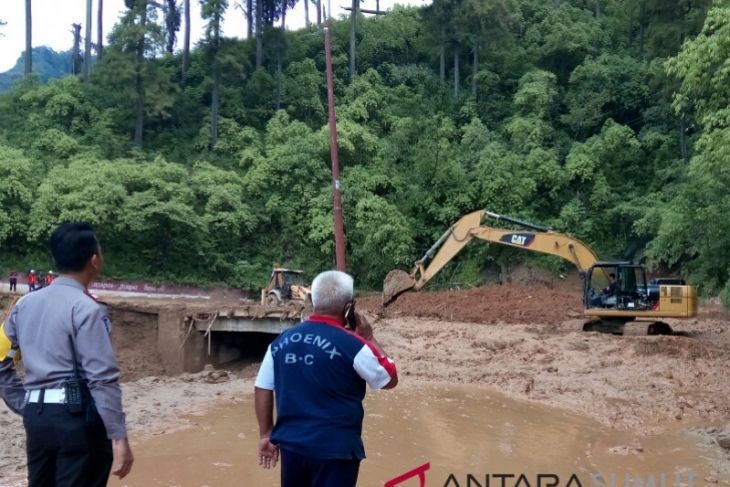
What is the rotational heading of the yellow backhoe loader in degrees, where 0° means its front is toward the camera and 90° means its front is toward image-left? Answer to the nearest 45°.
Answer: approximately 315°

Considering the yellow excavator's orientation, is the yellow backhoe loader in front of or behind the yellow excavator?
in front

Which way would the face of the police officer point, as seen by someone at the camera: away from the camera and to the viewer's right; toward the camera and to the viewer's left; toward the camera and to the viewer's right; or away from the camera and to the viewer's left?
away from the camera and to the viewer's right

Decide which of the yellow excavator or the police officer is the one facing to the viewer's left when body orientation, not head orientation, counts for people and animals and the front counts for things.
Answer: the yellow excavator

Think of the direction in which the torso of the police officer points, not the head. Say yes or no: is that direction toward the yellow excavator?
yes

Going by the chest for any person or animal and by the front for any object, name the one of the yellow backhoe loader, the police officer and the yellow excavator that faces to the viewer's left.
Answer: the yellow excavator

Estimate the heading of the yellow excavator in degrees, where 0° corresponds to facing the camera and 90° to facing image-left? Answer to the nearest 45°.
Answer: approximately 90°

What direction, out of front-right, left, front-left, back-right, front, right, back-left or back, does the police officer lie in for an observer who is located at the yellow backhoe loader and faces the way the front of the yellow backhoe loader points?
front-right

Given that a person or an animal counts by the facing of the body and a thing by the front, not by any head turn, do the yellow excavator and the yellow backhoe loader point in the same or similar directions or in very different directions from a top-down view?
very different directions
